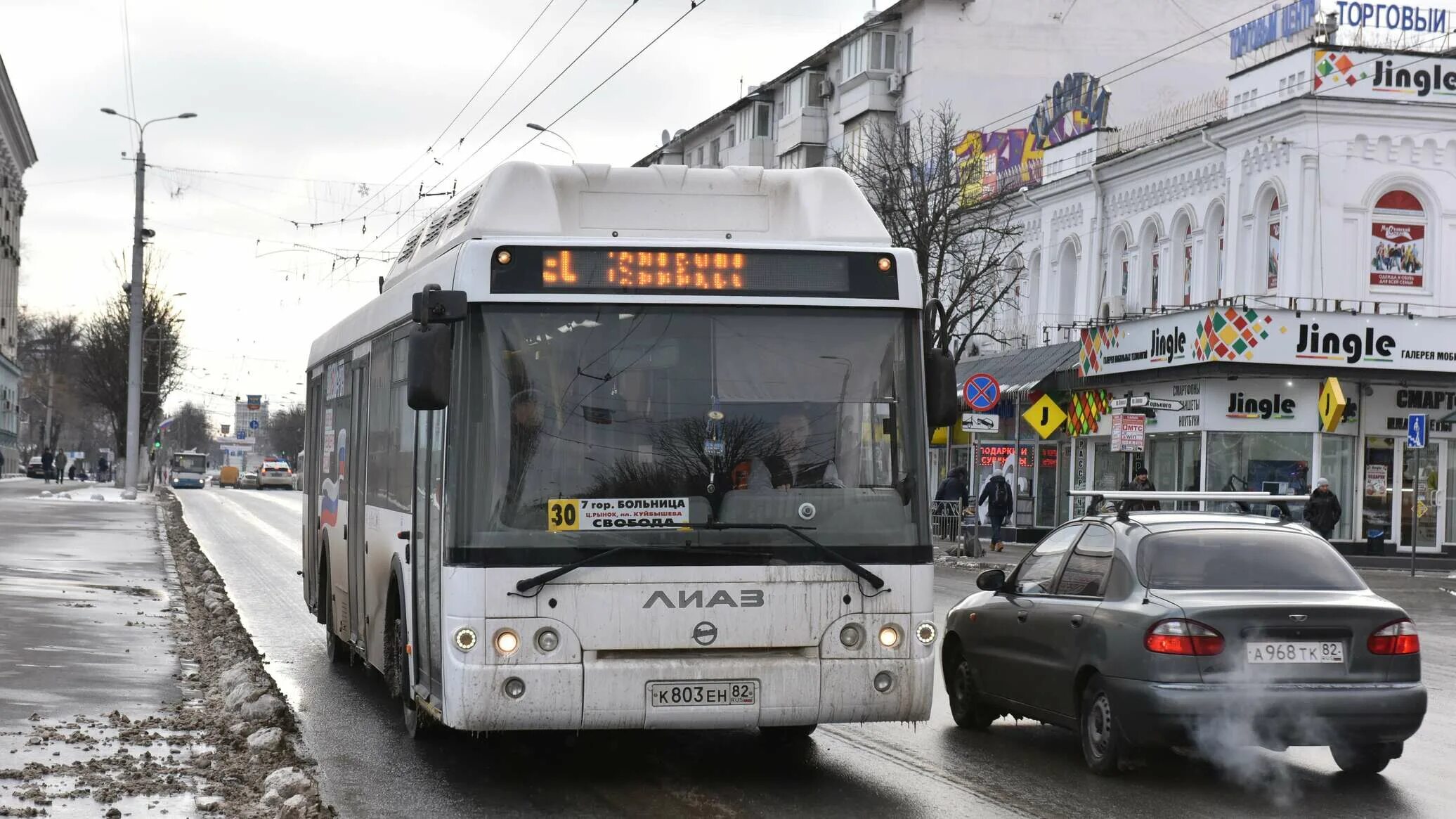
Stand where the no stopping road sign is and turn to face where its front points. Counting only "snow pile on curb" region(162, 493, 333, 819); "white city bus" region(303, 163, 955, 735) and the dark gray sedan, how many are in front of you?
3

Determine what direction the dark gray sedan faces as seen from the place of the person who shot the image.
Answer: facing away from the viewer and to the left of the viewer

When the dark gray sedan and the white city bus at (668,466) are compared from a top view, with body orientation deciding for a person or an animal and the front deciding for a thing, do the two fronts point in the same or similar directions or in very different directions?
very different directions

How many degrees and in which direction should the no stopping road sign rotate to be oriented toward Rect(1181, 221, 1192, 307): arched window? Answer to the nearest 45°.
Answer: approximately 135° to its left

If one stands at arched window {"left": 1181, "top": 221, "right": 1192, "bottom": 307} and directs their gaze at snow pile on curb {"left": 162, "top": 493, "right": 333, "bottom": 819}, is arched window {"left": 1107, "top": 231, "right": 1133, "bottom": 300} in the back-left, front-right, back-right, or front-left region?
back-right

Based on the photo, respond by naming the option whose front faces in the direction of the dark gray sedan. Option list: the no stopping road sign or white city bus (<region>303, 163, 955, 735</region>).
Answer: the no stopping road sign

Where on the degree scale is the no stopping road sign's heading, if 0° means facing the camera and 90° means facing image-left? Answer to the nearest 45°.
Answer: approximately 0°

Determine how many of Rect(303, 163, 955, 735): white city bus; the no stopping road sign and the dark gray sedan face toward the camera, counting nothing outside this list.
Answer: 2

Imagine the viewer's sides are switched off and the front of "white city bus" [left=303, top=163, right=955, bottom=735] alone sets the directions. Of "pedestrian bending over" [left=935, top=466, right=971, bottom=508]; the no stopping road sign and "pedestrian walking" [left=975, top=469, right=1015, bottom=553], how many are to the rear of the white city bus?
3
